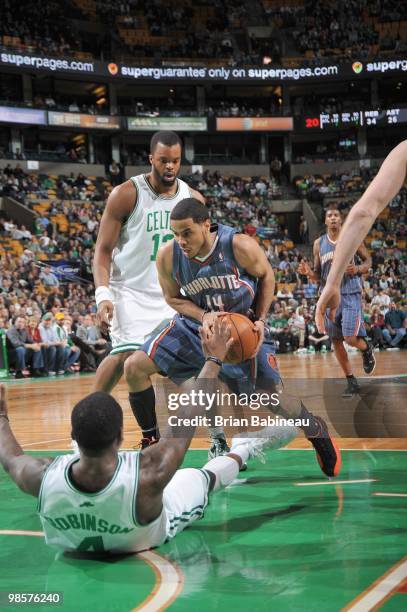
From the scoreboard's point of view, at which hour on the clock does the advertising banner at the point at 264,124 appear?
The advertising banner is roughly at 3 o'clock from the scoreboard.

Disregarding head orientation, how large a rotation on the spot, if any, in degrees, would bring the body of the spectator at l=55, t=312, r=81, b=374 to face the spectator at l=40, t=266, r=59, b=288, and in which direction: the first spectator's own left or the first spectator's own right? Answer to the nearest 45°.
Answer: approximately 135° to the first spectator's own left

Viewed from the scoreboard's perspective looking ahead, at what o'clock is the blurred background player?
The blurred background player is roughly at 12 o'clock from the scoreboard.

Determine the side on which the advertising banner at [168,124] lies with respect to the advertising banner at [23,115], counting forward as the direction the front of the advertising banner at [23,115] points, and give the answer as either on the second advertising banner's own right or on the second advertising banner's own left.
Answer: on the second advertising banner's own left

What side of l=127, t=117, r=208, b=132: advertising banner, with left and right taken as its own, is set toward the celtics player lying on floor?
front

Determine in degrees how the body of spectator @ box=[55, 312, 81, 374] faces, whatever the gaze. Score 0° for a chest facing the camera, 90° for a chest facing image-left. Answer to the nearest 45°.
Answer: approximately 315°

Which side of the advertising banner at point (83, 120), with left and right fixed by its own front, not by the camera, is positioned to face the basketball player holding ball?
front

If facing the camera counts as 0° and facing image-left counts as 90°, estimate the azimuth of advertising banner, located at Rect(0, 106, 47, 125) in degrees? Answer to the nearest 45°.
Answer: approximately 0°

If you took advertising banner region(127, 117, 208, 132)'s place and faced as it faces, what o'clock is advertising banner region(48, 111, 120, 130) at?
advertising banner region(48, 111, 120, 130) is roughly at 2 o'clock from advertising banner region(127, 117, 208, 132).

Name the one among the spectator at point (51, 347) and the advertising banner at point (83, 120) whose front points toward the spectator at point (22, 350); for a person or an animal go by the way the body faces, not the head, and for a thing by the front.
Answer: the advertising banner

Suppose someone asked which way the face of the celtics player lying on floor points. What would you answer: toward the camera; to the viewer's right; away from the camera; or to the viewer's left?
away from the camera
